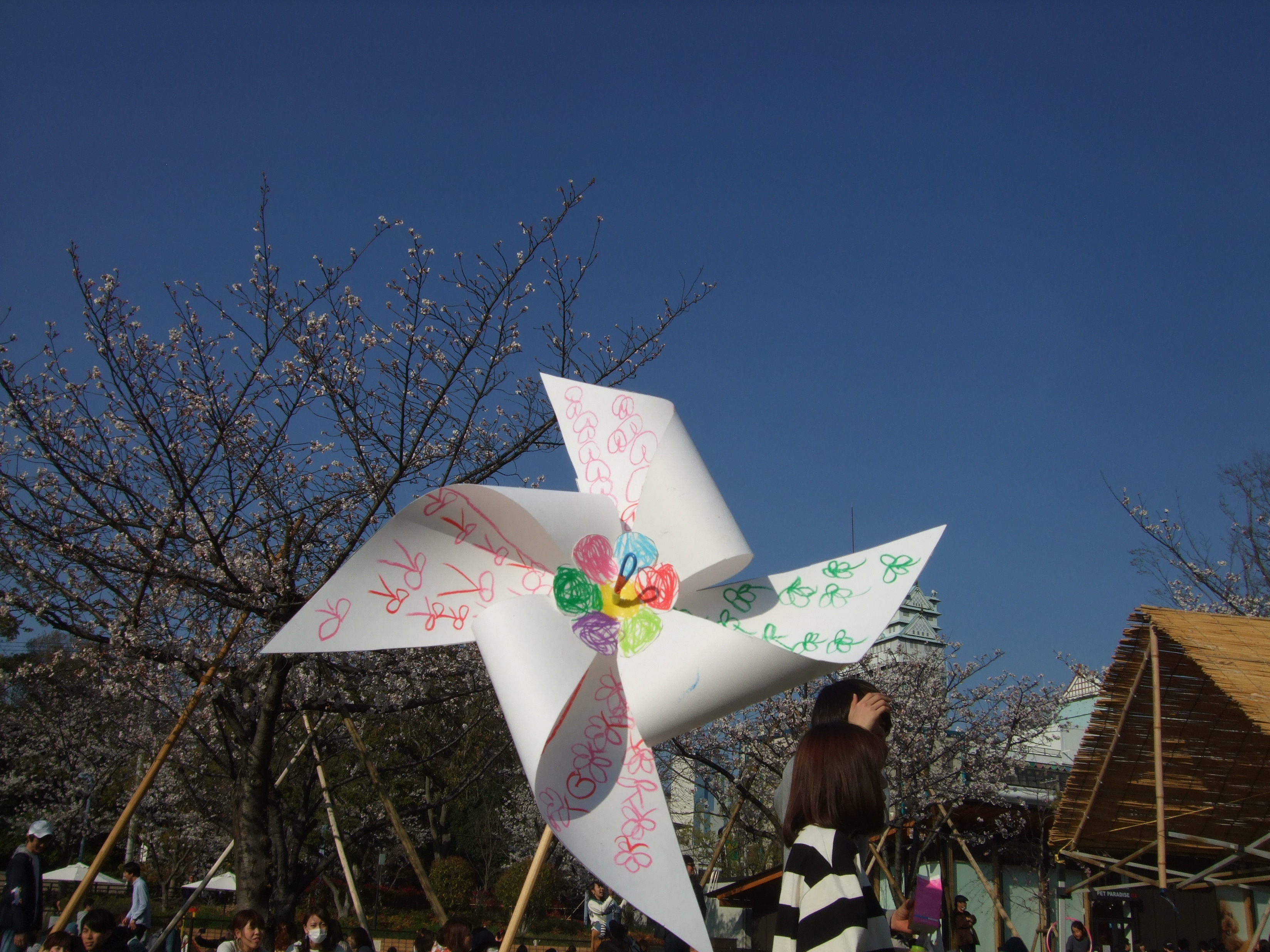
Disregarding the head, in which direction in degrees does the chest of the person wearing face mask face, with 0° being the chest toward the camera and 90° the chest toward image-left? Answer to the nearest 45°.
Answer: approximately 0°

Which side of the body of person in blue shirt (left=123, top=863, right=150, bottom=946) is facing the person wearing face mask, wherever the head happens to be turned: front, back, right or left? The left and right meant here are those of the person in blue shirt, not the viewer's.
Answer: left

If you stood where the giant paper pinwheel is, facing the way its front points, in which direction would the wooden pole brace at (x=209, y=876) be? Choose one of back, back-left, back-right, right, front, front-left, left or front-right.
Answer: back-right

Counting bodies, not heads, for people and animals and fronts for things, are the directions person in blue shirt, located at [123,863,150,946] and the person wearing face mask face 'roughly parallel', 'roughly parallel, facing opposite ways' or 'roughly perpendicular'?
roughly perpendicular
